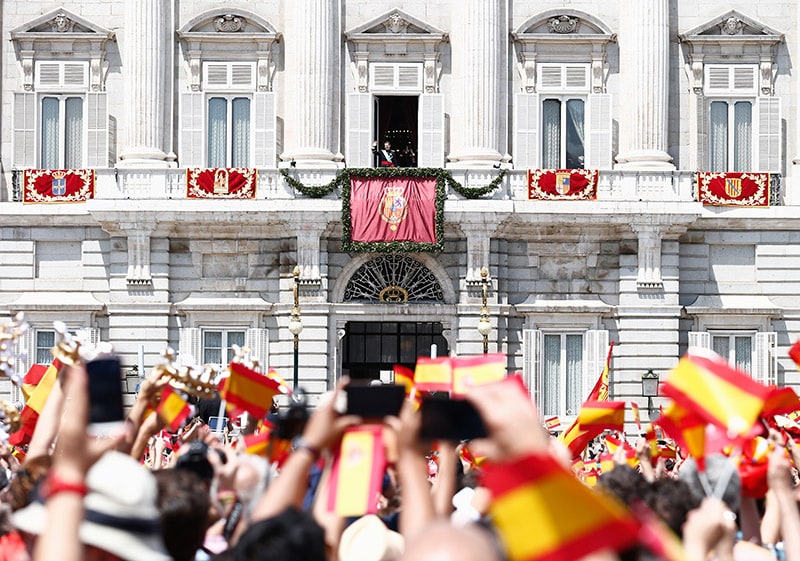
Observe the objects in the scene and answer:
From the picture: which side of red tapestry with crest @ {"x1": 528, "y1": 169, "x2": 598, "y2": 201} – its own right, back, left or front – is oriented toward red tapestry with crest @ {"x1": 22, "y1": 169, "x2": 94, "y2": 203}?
right

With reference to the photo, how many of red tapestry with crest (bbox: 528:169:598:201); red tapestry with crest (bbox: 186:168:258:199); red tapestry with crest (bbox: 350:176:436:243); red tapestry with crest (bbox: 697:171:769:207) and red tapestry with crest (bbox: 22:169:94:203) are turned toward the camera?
5

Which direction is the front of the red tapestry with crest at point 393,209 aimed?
toward the camera

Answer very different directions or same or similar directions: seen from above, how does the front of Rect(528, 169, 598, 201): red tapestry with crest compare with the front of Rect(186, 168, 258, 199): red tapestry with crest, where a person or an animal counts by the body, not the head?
same or similar directions

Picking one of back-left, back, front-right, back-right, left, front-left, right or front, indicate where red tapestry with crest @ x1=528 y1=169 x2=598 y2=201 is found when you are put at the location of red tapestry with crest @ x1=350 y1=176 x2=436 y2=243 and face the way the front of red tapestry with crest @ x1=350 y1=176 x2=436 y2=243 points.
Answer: left

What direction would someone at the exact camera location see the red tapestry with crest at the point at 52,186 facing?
facing the viewer

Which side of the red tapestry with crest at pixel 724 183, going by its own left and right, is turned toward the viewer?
front

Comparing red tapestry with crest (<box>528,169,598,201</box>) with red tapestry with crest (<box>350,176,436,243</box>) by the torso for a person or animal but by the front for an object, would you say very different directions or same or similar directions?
same or similar directions

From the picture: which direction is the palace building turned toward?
toward the camera
